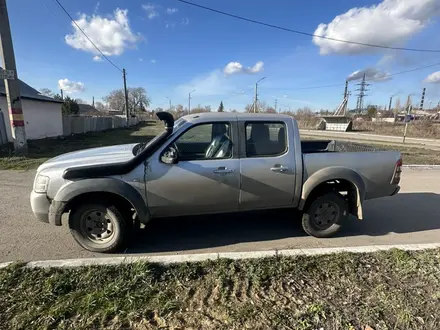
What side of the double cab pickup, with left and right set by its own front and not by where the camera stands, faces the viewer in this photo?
left

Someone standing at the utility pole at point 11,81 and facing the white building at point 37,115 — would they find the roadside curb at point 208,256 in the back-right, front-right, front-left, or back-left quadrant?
back-right

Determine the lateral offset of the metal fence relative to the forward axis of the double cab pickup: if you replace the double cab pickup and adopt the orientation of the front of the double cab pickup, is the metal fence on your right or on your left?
on your right

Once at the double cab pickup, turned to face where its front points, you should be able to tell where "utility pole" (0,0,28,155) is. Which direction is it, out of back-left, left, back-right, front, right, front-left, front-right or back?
front-right

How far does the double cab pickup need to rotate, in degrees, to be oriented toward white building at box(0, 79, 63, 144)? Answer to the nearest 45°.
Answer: approximately 45° to its right
